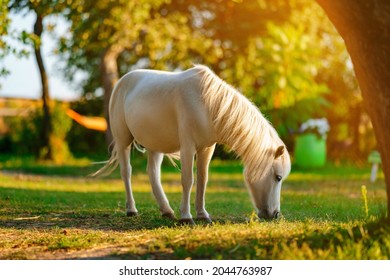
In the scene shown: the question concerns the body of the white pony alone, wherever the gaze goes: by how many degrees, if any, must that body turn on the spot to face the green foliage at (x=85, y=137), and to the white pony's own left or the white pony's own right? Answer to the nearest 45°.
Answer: approximately 135° to the white pony's own left

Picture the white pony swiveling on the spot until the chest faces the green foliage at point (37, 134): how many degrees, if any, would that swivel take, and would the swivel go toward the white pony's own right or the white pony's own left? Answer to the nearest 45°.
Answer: approximately 135° to the white pony's own left

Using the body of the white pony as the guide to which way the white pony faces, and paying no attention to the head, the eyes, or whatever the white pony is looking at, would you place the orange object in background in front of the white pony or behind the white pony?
behind

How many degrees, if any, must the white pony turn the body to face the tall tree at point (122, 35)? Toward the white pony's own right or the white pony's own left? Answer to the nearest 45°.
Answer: approximately 135° to the white pony's own left

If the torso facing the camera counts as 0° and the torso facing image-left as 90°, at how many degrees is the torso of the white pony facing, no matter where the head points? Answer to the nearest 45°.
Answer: approximately 315°

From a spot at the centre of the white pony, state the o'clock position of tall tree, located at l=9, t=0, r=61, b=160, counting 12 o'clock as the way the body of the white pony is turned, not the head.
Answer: The tall tree is roughly at 7 o'clock from the white pony.

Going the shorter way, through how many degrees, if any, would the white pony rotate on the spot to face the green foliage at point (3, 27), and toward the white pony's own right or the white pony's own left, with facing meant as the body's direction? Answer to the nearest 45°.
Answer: approximately 180°
